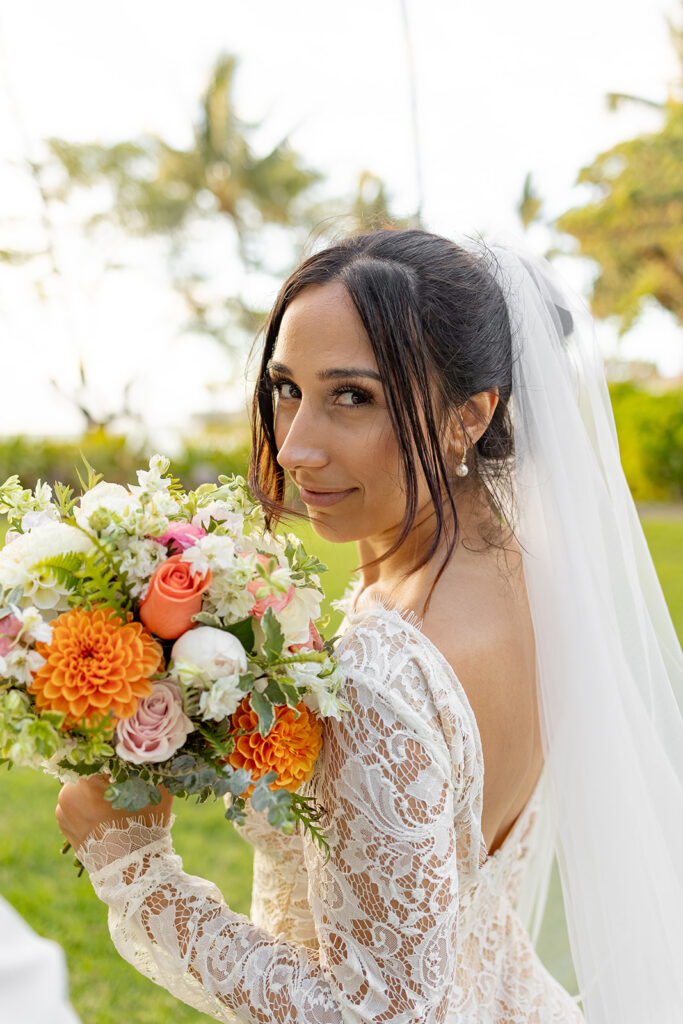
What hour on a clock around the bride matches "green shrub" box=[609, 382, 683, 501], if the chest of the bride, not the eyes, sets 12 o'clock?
The green shrub is roughly at 2 o'clock from the bride.

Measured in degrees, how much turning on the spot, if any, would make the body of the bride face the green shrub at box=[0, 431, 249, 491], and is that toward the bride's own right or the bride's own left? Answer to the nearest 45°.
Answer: approximately 45° to the bride's own right

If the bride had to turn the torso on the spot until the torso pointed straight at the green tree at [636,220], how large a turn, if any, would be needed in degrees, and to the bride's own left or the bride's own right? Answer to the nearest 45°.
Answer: approximately 45° to the bride's own right

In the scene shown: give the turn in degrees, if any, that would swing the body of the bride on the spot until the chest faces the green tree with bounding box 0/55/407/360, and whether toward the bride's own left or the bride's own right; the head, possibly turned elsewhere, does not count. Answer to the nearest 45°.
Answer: approximately 45° to the bride's own right

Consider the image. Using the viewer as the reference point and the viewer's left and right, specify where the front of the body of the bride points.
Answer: facing away from the viewer and to the left of the viewer

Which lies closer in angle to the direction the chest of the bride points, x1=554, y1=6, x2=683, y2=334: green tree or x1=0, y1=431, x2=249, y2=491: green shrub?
the green shrub
